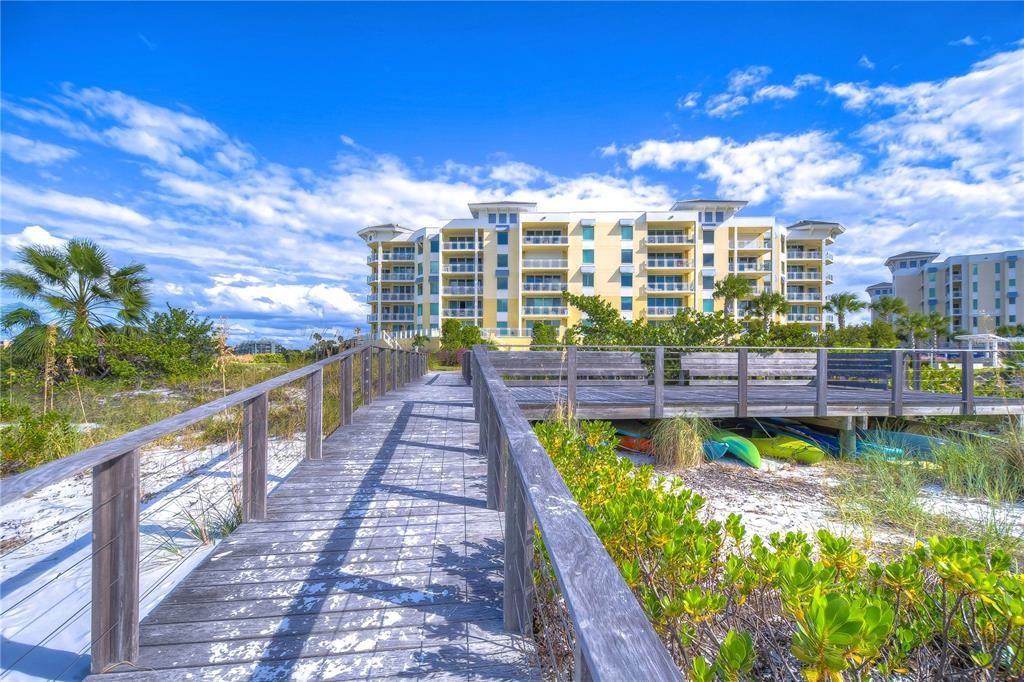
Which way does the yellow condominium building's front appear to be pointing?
toward the camera

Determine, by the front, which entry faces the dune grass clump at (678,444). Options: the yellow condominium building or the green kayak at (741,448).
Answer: the yellow condominium building

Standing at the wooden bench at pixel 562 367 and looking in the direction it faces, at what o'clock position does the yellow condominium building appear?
The yellow condominium building is roughly at 6 o'clock from the wooden bench.

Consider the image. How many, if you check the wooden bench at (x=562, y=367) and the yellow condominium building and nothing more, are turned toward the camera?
2

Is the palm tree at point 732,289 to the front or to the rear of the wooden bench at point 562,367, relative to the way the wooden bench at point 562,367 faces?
to the rear

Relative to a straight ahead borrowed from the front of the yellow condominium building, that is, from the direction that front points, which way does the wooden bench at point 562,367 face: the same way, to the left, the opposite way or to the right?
the same way

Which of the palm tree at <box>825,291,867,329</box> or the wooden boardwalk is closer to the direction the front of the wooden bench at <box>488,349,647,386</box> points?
the wooden boardwalk

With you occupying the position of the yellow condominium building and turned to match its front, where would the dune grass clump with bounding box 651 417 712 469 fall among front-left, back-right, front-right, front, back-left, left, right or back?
front

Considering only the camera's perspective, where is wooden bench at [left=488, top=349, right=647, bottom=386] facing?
facing the viewer

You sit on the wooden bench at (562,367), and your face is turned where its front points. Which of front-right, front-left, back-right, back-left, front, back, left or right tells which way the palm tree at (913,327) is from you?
back-left

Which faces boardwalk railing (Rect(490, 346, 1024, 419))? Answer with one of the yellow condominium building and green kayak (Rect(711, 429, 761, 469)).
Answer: the yellow condominium building

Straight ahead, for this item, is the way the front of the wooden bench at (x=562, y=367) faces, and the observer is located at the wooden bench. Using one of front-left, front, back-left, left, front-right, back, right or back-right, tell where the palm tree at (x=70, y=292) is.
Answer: right
